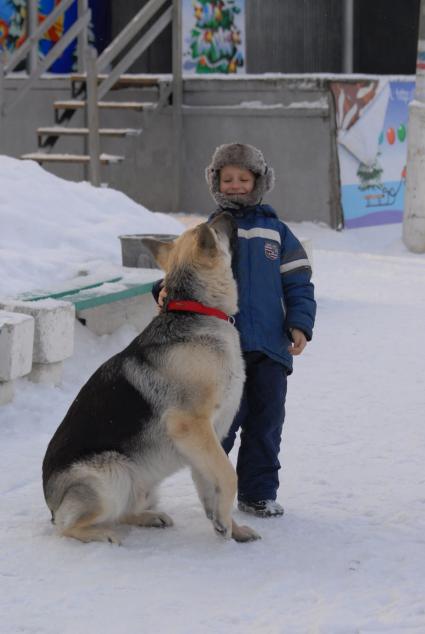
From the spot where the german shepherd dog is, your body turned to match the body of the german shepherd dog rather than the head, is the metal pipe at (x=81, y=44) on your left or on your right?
on your left

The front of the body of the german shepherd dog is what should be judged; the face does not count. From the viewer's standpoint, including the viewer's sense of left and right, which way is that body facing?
facing to the right of the viewer

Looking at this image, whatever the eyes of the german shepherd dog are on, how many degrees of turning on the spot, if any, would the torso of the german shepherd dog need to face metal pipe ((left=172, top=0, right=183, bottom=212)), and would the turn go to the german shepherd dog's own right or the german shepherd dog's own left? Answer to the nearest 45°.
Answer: approximately 90° to the german shepherd dog's own left

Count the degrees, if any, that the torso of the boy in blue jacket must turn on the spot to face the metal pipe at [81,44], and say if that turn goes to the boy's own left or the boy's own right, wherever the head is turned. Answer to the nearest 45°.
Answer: approximately 180°

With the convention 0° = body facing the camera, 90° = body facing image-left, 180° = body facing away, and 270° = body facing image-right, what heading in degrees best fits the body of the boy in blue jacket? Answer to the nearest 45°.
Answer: approximately 0°

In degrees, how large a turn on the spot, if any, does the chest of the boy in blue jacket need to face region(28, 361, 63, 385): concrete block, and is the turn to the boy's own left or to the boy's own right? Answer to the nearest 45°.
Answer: approximately 135° to the boy's own right

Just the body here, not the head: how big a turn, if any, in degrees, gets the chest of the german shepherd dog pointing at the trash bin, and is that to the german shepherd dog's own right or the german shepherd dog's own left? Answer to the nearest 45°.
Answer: approximately 90° to the german shepherd dog's own left

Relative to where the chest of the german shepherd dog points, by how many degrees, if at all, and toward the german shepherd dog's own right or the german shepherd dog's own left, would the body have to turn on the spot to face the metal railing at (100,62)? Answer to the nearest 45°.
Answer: approximately 90° to the german shepherd dog's own left

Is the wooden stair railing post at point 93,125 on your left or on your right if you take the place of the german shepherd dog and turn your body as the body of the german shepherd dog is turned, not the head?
on your left

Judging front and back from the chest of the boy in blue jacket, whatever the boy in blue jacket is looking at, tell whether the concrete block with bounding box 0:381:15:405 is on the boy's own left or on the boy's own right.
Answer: on the boy's own right
